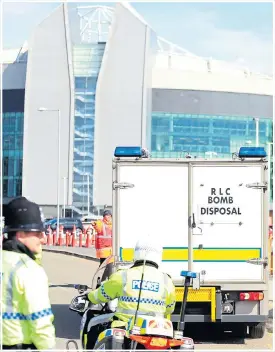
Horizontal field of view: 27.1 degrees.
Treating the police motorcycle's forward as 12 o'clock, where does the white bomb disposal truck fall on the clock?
The white bomb disposal truck is roughly at 2 o'clock from the police motorcycle.

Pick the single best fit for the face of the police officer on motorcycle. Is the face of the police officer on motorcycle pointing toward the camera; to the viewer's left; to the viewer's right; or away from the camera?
away from the camera

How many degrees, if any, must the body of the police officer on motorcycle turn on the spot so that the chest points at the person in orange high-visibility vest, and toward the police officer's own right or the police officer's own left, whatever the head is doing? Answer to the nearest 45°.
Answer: approximately 45° to the police officer's own right

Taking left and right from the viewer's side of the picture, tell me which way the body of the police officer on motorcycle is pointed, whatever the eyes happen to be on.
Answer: facing away from the viewer and to the left of the viewer

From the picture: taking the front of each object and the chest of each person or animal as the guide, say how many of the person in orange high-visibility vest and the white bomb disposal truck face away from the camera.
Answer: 1

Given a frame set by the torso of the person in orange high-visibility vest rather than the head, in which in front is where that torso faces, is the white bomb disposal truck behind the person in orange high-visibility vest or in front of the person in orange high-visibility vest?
in front

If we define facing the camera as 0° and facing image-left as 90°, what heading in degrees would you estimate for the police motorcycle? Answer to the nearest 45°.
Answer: approximately 135°

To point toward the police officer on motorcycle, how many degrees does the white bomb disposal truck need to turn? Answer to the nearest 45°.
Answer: approximately 180°

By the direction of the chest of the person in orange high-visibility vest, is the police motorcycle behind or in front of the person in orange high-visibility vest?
in front

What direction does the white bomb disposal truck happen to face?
away from the camera

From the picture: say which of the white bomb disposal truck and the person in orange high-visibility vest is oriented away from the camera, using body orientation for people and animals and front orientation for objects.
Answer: the white bomb disposal truck

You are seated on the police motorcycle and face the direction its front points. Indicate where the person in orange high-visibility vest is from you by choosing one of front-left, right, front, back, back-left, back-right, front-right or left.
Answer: front-right
